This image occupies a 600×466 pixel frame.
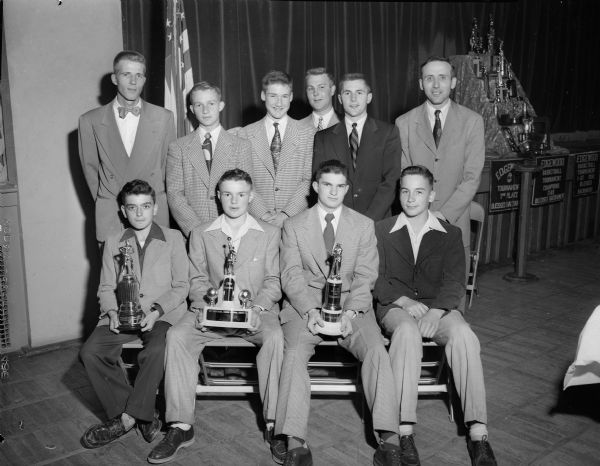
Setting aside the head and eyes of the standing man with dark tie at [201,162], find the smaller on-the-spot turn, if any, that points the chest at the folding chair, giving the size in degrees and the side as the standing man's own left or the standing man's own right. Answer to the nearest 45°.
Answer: approximately 90° to the standing man's own left

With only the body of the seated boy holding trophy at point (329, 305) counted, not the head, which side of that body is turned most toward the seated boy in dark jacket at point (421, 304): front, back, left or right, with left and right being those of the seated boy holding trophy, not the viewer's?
left

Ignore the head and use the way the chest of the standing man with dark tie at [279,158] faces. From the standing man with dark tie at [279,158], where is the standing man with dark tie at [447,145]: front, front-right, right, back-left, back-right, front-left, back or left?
left

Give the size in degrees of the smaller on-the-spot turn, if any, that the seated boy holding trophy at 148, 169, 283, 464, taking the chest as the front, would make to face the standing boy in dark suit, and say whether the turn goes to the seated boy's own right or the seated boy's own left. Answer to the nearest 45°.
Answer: approximately 135° to the seated boy's own left

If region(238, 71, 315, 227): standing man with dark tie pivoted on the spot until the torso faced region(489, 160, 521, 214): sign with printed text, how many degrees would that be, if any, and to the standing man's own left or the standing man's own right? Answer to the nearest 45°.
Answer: approximately 135° to the standing man's own left

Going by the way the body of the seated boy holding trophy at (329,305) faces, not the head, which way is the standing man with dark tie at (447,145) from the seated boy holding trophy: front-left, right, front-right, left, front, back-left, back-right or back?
back-left

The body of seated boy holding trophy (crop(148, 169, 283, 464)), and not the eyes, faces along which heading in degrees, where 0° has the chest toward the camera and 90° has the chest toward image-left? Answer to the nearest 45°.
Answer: approximately 0°

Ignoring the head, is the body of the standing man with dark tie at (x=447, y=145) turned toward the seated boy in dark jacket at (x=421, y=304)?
yes
